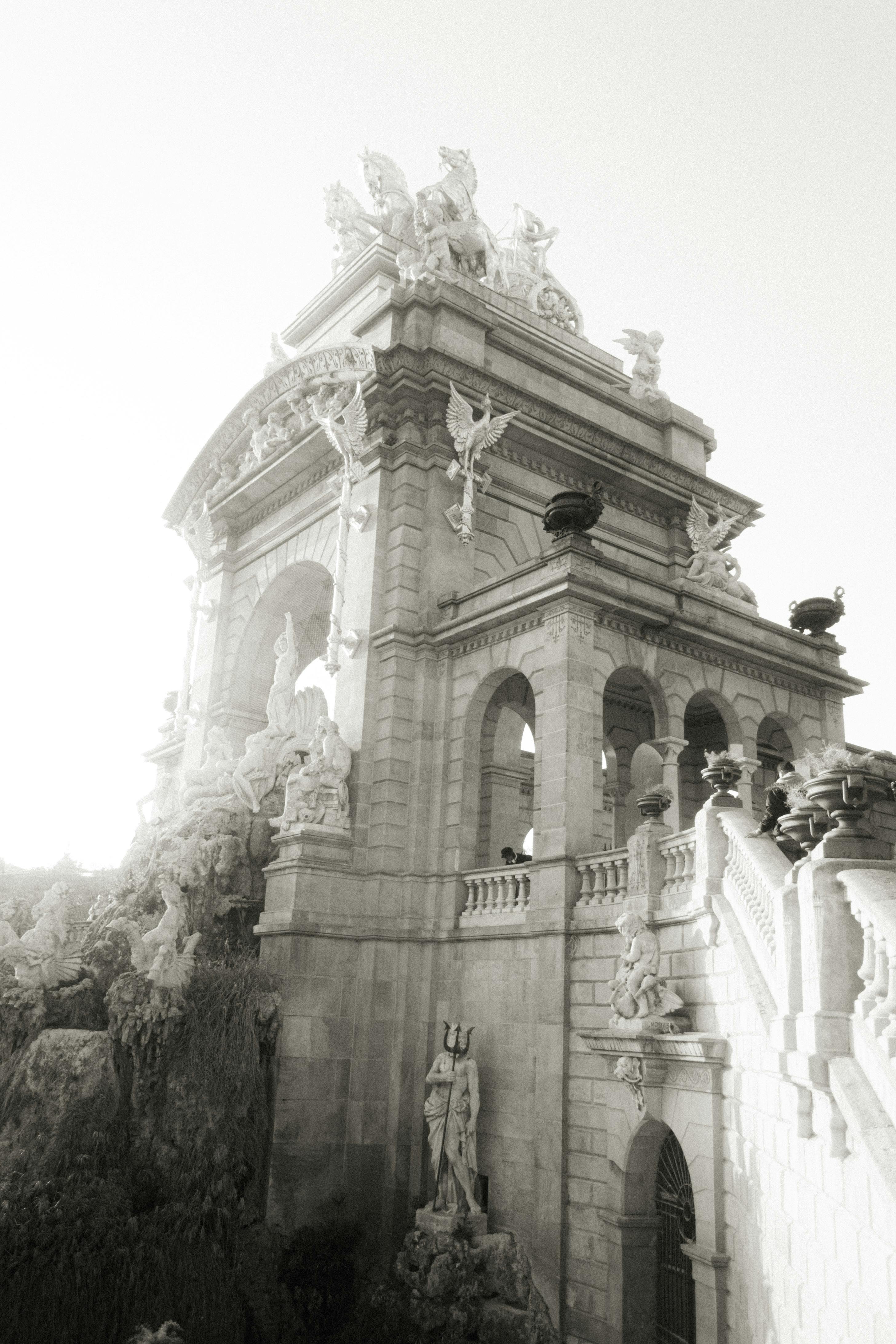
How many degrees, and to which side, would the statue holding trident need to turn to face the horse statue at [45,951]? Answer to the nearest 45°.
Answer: approximately 90° to its right

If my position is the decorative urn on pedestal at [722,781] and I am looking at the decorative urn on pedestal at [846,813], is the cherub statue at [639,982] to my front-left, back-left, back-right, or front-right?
back-right

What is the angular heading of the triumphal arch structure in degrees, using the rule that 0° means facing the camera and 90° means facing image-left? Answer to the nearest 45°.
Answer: approximately 45°

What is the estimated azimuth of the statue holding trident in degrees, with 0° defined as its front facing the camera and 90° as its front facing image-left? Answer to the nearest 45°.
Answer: approximately 0°

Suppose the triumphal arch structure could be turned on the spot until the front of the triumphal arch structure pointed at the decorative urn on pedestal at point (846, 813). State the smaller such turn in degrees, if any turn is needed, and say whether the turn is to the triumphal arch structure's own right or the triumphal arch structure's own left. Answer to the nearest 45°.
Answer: approximately 45° to the triumphal arch structure's own left

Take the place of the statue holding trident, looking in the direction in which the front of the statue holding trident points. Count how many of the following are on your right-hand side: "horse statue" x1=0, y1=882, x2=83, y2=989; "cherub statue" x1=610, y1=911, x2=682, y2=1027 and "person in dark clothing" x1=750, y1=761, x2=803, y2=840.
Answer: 1
